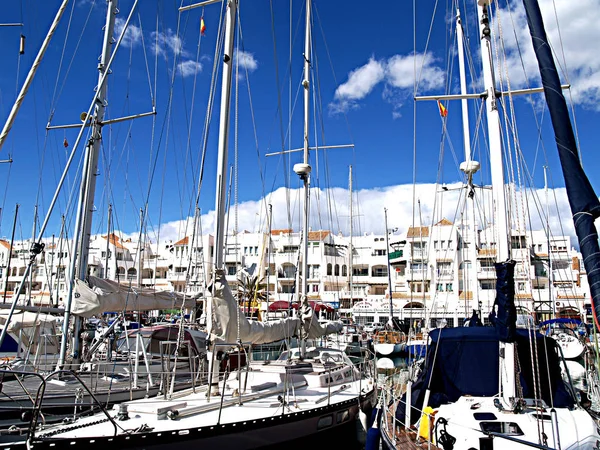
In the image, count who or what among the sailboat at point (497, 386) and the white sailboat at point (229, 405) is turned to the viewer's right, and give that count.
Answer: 0

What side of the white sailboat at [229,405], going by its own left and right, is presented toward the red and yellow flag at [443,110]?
back

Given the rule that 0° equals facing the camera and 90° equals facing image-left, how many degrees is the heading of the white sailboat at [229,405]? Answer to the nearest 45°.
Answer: approximately 45°
